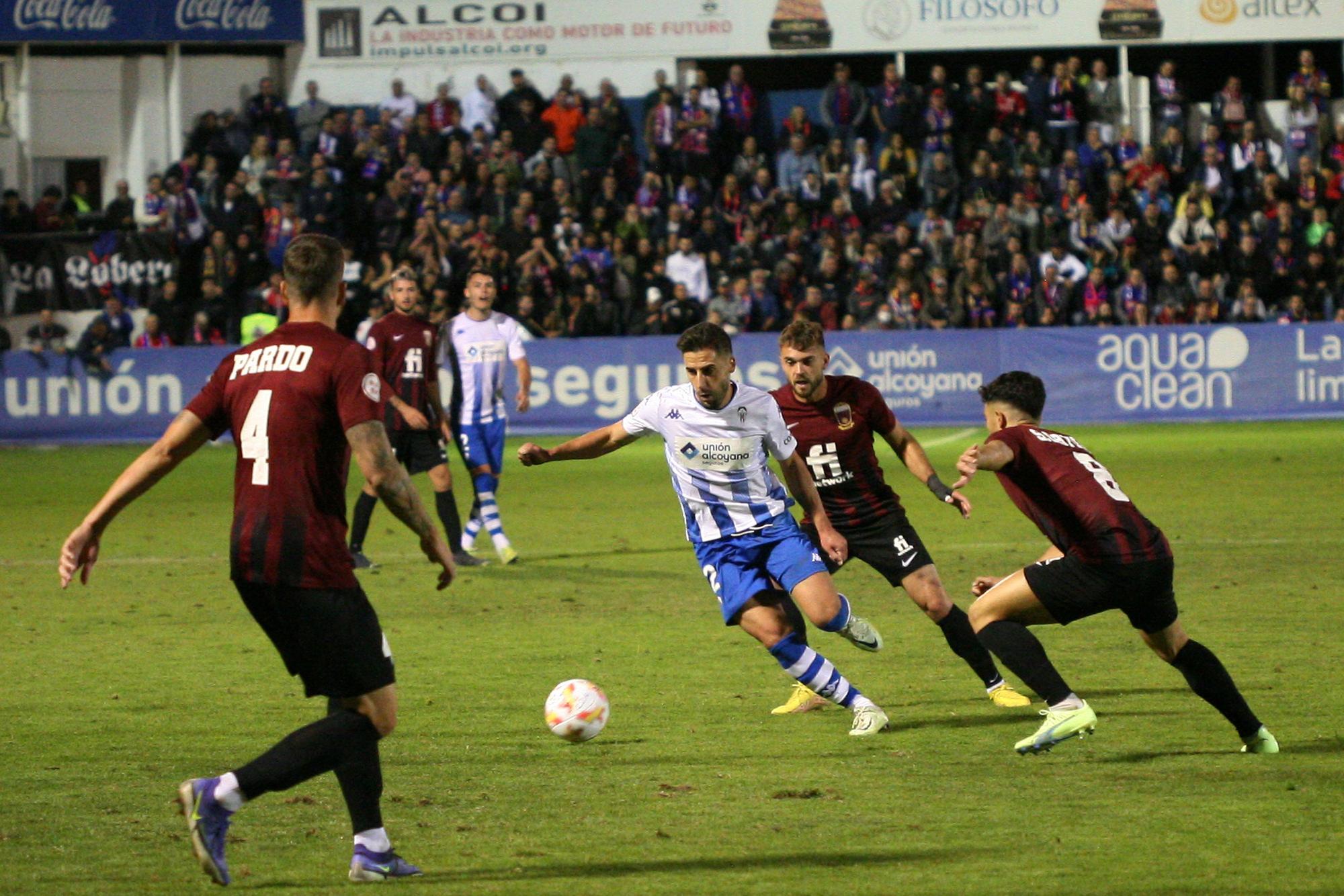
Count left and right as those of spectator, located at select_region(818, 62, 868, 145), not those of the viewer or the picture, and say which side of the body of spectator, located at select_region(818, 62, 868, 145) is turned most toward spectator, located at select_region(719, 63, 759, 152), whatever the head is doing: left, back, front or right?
right

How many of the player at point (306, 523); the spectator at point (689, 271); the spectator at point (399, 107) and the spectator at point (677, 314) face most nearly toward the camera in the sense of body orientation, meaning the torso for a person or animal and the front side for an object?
3

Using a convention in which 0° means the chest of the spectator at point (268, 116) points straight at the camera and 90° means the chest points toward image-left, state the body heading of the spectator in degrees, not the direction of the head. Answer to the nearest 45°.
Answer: approximately 0°

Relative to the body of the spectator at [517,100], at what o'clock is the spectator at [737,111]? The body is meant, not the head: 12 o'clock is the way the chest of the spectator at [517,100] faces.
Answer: the spectator at [737,111] is roughly at 9 o'clock from the spectator at [517,100].

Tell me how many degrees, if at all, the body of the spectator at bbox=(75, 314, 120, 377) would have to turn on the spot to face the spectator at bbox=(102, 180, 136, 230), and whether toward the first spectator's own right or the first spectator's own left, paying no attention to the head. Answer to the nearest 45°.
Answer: approximately 180°

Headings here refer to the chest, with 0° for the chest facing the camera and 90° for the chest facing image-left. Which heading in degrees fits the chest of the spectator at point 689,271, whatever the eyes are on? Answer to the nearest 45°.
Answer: approximately 0°
